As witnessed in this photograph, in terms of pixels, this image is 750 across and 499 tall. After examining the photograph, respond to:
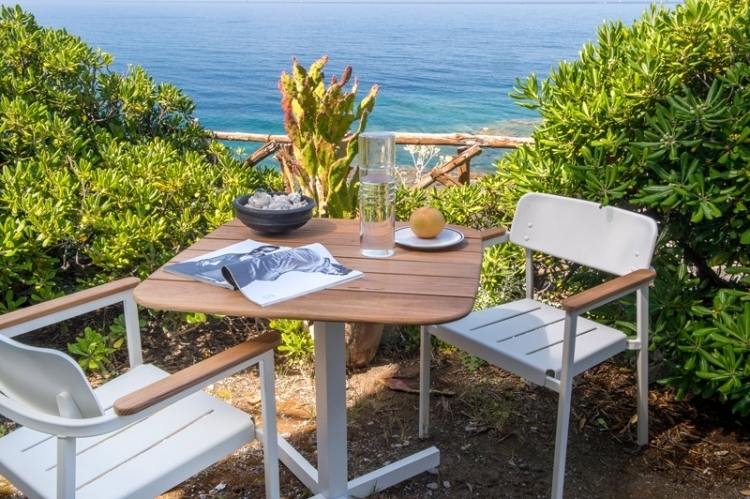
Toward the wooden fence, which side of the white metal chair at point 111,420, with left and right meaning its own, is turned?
front

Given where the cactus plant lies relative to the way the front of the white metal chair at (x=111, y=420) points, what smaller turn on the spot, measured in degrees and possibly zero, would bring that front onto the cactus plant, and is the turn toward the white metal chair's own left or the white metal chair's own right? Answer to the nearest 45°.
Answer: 0° — it already faces it

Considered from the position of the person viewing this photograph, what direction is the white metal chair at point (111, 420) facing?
facing away from the viewer and to the right of the viewer

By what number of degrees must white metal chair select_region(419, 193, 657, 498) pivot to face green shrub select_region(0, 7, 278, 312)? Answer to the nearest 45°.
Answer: approximately 45° to its right

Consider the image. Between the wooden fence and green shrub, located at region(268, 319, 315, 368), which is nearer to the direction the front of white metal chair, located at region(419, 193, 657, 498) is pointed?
the green shrub

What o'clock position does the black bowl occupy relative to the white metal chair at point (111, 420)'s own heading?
The black bowl is roughly at 12 o'clock from the white metal chair.

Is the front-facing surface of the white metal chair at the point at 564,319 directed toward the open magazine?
yes

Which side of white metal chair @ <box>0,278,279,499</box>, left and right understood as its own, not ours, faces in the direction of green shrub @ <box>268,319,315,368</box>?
front

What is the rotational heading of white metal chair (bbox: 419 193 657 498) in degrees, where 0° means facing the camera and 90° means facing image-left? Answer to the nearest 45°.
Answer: approximately 45°

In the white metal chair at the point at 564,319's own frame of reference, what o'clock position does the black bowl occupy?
The black bowl is roughly at 1 o'clock from the white metal chair.
